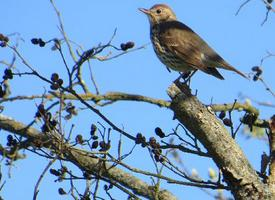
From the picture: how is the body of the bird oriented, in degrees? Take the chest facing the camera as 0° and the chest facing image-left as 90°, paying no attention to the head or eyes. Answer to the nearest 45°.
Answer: approximately 90°
